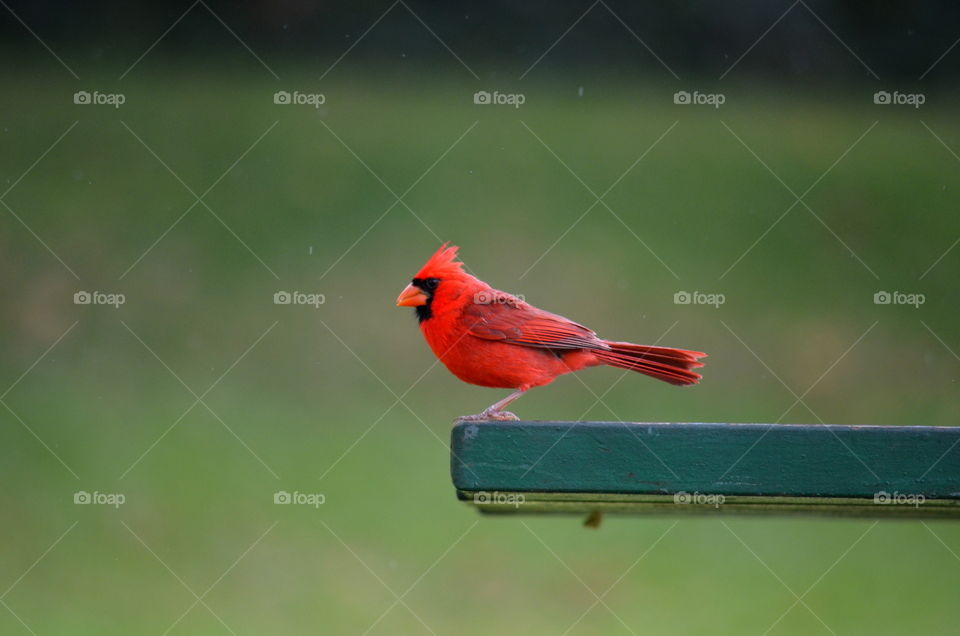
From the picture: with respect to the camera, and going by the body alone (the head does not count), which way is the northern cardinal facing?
to the viewer's left
